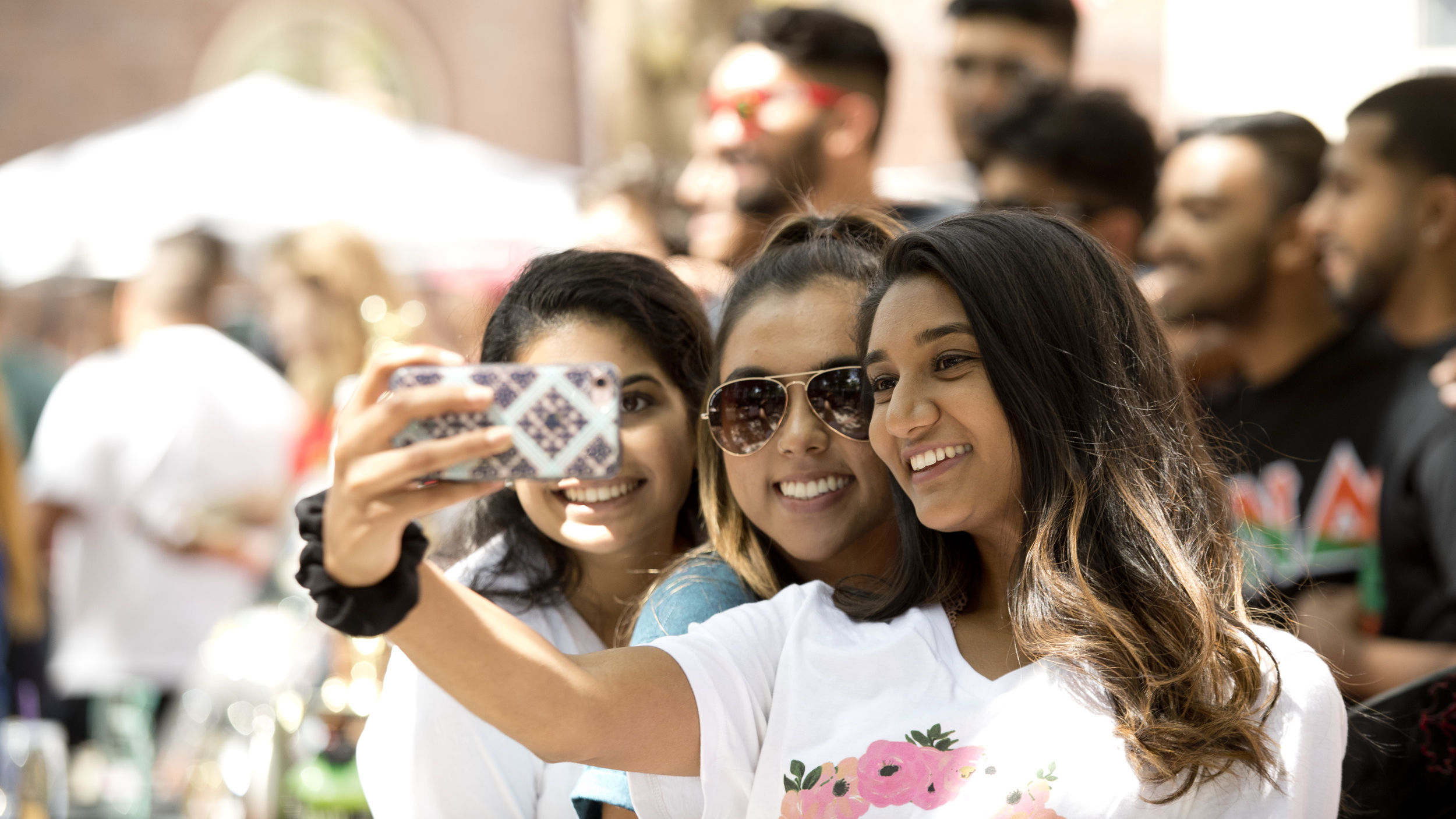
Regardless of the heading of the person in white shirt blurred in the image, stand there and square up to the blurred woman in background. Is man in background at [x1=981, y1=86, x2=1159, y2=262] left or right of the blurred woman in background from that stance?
right

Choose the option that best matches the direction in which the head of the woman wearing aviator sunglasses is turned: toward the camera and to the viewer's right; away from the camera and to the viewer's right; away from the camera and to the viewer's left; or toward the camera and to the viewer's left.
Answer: toward the camera and to the viewer's left

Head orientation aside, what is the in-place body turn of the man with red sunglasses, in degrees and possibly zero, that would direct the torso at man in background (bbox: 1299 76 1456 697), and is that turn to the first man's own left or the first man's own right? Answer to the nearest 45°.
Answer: approximately 90° to the first man's own left

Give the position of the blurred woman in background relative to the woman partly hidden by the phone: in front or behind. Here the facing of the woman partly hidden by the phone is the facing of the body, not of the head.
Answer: behind

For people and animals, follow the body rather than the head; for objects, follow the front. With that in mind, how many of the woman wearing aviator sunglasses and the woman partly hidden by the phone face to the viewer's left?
0

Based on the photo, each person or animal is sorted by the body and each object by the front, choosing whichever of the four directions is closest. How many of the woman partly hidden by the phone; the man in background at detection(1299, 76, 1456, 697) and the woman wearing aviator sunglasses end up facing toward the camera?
2

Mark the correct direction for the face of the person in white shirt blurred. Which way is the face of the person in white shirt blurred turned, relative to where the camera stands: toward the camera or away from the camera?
away from the camera

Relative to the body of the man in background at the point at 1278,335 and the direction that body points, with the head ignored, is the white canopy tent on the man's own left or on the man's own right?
on the man's own right

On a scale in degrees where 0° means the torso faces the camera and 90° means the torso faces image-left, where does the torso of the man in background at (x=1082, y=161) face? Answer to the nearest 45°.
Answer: approximately 45°

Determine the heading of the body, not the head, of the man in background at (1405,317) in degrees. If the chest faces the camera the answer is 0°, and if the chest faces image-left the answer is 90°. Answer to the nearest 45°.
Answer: approximately 90°

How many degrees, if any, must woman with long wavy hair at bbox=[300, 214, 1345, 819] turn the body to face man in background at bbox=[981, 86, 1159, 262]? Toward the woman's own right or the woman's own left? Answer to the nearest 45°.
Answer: approximately 135° to the woman's own right

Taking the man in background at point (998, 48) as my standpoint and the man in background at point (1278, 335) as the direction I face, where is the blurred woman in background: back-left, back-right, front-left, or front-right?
back-right

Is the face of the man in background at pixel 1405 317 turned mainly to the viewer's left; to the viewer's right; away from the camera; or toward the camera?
to the viewer's left

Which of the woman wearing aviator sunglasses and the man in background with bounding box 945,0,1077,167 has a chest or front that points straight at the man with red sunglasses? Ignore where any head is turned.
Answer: the man in background

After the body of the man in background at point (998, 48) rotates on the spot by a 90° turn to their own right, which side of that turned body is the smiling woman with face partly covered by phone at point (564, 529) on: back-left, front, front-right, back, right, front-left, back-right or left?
back-left

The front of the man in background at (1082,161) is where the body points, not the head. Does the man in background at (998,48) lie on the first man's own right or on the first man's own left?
on the first man's own right
